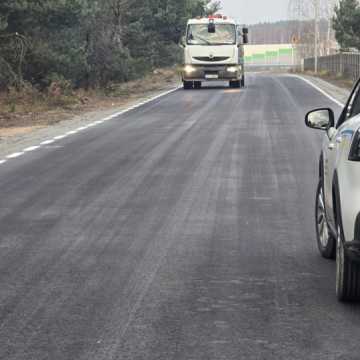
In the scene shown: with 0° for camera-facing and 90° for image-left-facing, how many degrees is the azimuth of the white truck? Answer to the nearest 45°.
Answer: approximately 0°

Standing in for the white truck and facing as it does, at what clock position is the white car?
The white car is roughly at 12 o'clock from the white truck.
